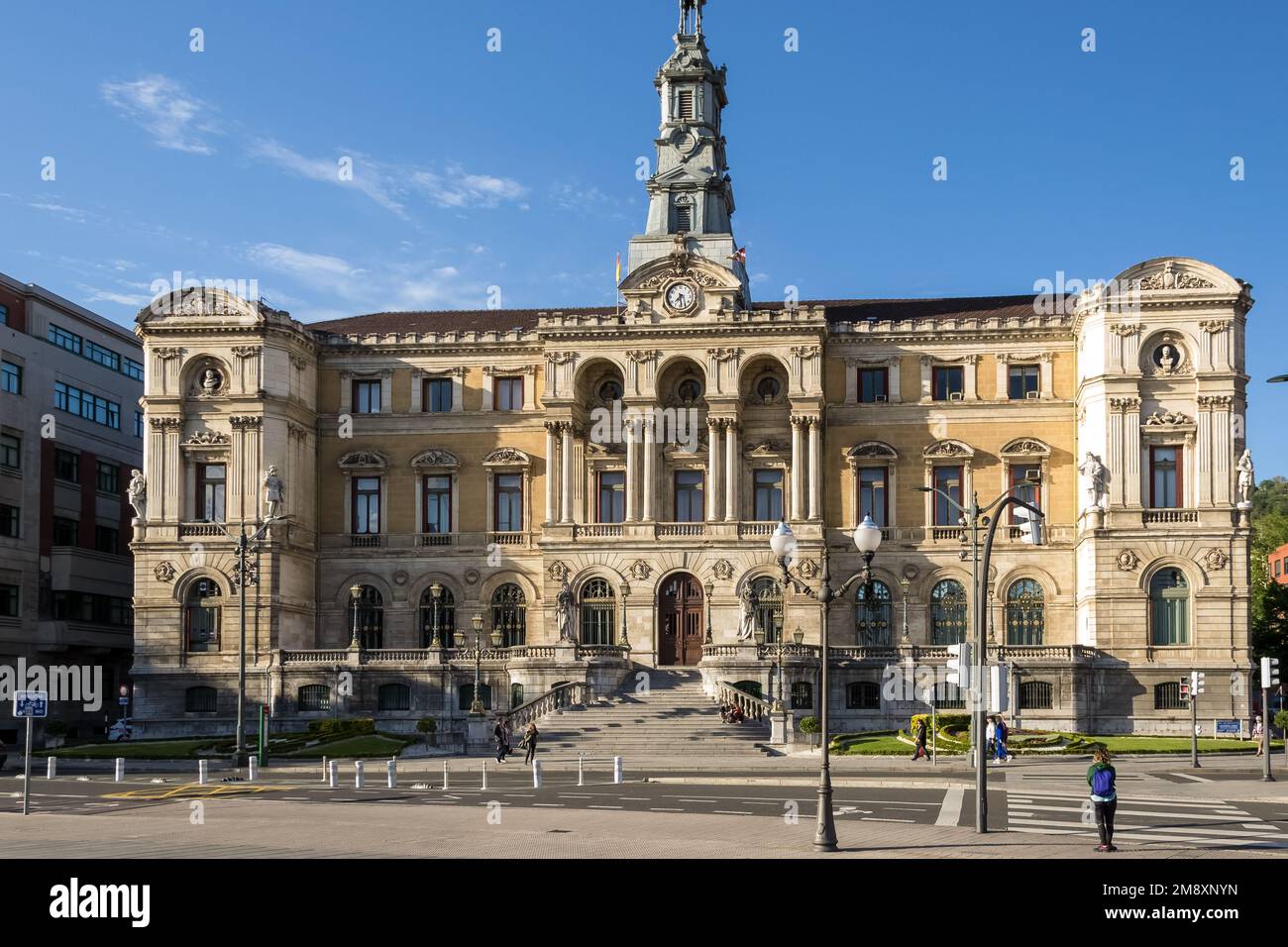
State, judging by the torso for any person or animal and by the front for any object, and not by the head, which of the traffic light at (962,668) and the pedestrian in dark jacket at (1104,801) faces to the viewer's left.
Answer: the traffic light

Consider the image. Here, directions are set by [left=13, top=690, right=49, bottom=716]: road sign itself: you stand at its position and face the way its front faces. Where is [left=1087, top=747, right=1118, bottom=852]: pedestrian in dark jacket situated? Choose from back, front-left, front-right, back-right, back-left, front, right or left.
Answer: front-left

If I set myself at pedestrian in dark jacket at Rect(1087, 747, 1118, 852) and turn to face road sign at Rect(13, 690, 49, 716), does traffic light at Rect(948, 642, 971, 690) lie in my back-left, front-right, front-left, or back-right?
front-right

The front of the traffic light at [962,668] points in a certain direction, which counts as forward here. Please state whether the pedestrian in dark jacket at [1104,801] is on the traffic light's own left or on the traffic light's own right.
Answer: on the traffic light's own left

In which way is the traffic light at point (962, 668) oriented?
to the viewer's left

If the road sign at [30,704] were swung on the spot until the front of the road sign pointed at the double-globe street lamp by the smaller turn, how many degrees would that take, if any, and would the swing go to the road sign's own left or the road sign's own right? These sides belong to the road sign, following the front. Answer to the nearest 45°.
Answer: approximately 45° to the road sign's own left

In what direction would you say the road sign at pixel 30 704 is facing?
toward the camera

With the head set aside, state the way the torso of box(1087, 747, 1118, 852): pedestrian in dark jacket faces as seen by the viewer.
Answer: away from the camera

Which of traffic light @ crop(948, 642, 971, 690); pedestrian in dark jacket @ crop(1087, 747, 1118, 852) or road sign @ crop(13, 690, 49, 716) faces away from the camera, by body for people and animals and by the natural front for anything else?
the pedestrian in dark jacket

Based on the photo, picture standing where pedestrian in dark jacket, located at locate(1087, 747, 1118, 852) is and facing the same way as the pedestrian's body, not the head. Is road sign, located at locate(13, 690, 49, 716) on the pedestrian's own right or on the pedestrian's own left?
on the pedestrian's own left

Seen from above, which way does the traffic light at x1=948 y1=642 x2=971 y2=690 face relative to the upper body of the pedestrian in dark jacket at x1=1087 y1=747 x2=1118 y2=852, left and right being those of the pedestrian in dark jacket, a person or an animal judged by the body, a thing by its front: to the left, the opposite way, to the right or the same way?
to the left

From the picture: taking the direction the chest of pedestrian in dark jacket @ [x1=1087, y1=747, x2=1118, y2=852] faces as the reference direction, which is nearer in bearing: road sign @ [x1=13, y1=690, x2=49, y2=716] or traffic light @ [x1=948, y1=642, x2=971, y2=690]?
the traffic light

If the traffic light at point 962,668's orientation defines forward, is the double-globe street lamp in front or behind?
in front

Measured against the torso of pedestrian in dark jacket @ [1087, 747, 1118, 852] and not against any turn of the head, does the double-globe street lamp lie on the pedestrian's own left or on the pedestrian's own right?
on the pedestrian's own left
